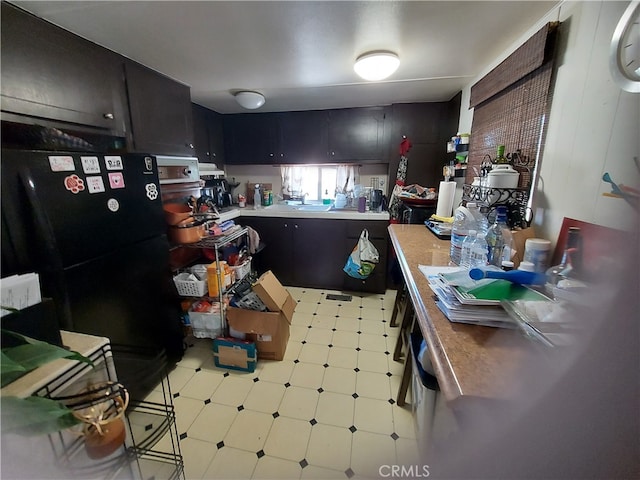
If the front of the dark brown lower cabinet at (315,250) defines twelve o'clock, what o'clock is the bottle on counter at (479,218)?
The bottle on counter is roughly at 11 o'clock from the dark brown lower cabinet.

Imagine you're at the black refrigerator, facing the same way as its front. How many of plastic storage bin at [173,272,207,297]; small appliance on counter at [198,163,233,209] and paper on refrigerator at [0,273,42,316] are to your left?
2

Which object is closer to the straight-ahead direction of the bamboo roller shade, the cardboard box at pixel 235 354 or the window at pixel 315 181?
the cardboard box

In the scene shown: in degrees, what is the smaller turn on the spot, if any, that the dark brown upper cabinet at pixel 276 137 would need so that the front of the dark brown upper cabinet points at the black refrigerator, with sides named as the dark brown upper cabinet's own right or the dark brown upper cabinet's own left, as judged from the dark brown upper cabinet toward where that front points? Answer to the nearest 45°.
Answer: approximately 45° to the dark brown upper cabinet's own right

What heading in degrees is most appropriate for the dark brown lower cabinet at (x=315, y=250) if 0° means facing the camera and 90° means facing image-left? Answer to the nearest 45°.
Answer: approximately 0°

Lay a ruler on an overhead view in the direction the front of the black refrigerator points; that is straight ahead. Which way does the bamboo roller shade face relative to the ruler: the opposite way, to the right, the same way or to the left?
the opposite way

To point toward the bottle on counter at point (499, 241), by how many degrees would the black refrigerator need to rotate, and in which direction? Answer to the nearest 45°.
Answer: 0° — it already faces it

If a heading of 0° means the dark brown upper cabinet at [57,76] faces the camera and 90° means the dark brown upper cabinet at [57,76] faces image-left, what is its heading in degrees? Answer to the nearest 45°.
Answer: approximately 315°

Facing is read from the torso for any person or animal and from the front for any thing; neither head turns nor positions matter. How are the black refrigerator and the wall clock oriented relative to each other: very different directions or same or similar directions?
very different directions
